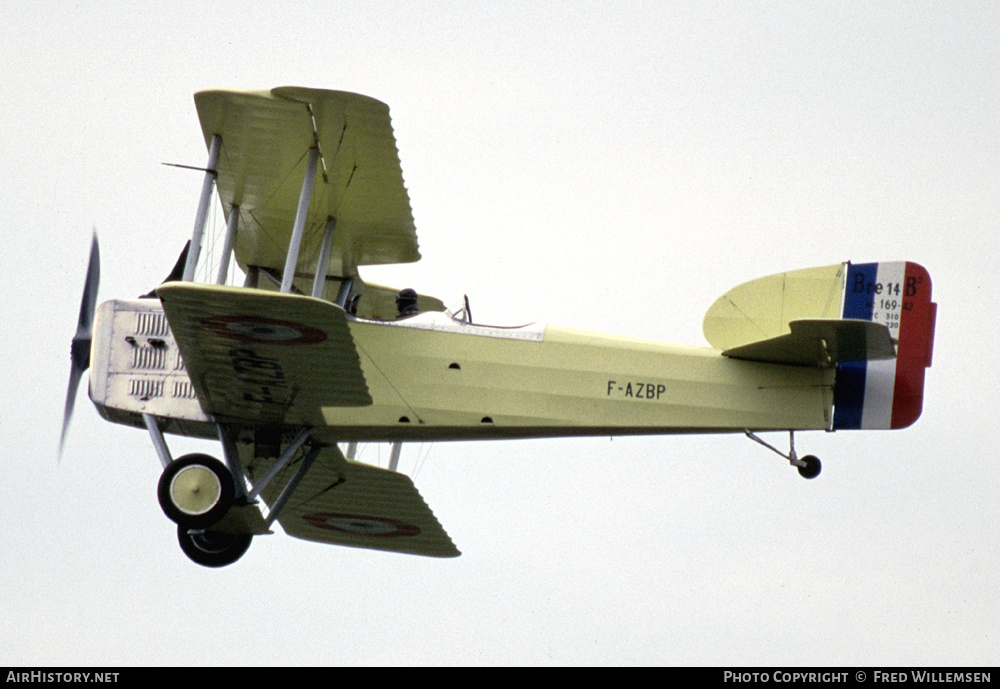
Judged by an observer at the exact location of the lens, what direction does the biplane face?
facing to the left of the viewer
